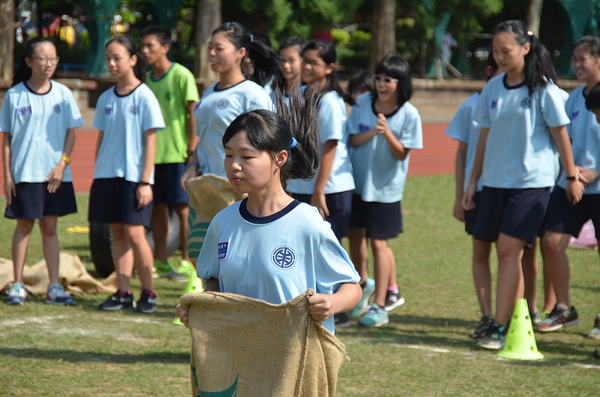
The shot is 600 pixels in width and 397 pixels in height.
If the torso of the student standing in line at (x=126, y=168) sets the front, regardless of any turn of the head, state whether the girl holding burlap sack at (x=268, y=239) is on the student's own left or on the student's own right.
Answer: on the student's own left

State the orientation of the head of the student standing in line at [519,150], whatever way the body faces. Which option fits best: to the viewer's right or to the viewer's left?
to the viewer's left

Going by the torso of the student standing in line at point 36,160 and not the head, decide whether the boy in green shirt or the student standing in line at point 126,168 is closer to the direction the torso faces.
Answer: the student standing in line

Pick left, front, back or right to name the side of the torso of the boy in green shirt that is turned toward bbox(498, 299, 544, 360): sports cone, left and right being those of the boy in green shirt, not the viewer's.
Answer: left

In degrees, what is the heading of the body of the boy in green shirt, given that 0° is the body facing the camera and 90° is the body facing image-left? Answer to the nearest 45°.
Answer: approximately 45°

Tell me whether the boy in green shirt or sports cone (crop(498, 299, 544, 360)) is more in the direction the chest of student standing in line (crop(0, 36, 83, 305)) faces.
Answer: the sports cone

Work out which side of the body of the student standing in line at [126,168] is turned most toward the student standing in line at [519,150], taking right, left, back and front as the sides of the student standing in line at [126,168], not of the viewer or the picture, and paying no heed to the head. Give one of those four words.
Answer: left

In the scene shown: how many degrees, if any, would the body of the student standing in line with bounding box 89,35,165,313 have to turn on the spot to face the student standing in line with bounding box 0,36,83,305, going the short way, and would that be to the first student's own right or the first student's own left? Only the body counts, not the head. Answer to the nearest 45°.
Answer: approximately 90° to the first student's own right

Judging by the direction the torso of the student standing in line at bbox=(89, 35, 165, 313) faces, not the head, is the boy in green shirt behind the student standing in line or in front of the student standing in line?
behind

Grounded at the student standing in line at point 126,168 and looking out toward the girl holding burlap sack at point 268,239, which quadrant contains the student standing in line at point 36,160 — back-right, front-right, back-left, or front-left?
back-right
